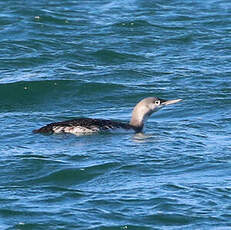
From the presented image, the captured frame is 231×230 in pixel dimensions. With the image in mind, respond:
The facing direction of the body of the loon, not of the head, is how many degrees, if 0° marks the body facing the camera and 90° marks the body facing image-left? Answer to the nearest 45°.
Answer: approximately 270°
